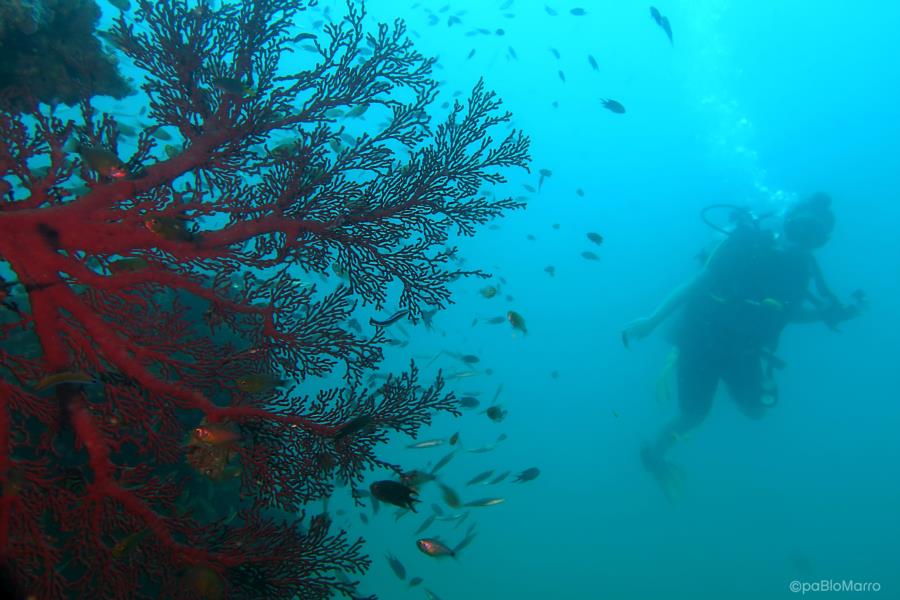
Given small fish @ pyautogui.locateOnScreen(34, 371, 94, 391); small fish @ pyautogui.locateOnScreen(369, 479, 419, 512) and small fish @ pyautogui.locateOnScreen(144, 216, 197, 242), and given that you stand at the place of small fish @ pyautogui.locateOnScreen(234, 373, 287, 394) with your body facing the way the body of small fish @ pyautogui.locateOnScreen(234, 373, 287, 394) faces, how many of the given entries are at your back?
1

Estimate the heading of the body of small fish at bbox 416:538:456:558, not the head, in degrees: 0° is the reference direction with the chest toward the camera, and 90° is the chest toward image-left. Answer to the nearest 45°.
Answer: approximately 90°

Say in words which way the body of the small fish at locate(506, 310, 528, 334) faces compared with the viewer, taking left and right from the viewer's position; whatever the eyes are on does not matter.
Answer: facing to the left of the viewer

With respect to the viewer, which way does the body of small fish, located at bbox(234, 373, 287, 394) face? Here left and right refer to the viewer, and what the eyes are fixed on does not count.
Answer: facing to the left of the viewer
